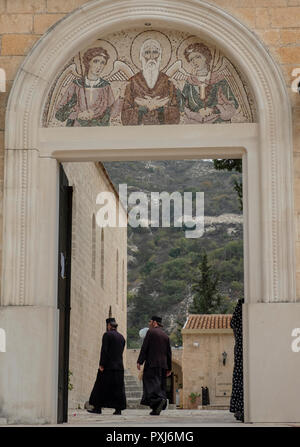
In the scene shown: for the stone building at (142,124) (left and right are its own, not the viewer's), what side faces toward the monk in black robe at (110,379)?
back

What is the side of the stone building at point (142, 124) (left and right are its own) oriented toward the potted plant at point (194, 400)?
back

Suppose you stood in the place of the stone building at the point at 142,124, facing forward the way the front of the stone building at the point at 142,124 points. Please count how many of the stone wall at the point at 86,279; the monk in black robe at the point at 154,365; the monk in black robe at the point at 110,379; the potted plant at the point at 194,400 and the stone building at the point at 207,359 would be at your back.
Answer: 5

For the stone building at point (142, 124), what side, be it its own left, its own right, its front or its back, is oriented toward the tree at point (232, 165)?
back

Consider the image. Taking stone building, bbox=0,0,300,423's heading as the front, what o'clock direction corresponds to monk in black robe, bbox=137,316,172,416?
The monk in black robe is roughly at 6 o'clock from the stone building.

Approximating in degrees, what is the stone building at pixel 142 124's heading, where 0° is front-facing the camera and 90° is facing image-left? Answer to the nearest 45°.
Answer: approximately 0°

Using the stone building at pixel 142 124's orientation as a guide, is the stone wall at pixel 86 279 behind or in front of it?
behind

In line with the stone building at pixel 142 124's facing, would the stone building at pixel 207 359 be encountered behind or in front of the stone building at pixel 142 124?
behind
